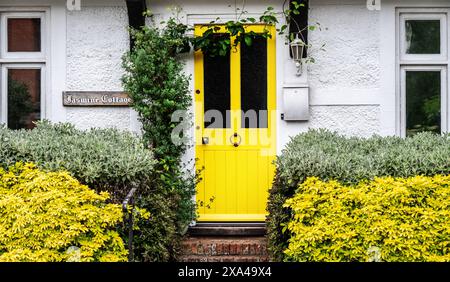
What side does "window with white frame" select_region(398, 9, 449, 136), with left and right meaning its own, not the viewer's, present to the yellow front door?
right

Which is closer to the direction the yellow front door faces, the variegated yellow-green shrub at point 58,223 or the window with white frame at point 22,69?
the variegated yellow-green shrub

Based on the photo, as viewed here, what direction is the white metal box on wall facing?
toward the camera

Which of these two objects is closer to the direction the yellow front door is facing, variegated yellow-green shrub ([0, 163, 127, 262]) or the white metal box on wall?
the variegated yellow-green shrub

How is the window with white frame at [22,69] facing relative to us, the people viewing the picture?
facing the viewer

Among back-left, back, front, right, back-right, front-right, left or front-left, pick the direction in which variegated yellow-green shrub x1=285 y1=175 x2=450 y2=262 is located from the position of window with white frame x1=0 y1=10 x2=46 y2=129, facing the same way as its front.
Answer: front-left

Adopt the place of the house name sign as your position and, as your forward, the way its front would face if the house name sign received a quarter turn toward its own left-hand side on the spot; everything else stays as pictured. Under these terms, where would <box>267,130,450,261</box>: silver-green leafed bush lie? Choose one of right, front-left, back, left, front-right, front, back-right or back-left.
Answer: front-right

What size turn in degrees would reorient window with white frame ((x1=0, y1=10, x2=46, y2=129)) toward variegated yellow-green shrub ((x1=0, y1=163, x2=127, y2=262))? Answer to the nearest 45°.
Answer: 0° — it already faces it

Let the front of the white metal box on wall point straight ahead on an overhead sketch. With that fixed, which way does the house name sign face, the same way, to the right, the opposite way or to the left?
the same way

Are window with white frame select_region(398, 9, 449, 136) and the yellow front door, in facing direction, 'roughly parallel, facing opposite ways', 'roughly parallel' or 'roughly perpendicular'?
roughly parallel

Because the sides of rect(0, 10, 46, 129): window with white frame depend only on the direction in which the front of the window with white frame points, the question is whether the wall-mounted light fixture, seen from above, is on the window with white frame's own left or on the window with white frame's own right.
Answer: on the window with white frame's own left

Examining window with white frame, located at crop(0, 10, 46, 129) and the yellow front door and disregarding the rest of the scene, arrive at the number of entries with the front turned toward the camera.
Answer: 2

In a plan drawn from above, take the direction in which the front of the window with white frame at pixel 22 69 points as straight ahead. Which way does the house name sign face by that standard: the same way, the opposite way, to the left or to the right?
the same way

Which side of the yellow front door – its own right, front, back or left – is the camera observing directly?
front

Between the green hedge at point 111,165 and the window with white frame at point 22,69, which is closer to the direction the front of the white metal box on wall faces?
the green hedge
